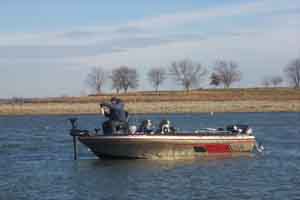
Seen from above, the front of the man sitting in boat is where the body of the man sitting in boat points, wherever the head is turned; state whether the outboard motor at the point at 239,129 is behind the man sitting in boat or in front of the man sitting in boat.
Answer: behind

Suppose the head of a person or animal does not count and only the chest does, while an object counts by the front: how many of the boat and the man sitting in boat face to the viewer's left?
2

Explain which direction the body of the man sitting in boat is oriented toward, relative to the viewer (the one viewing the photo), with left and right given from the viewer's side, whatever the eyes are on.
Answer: facing to the left of the viewer

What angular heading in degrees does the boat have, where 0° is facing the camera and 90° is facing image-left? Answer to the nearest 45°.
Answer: approximately 90°
